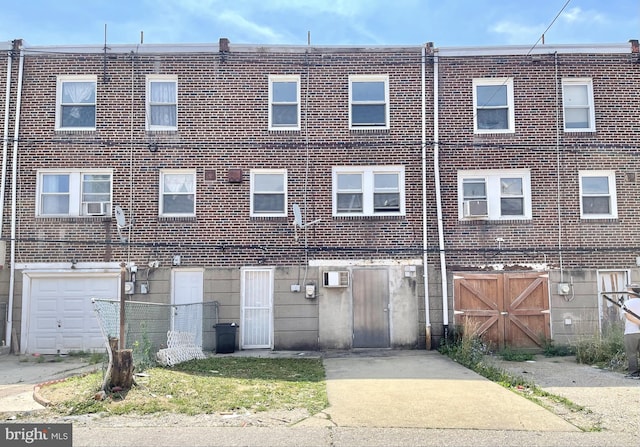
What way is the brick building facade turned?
toward the camera

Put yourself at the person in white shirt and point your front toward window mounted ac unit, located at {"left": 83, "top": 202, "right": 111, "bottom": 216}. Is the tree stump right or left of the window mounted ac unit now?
left

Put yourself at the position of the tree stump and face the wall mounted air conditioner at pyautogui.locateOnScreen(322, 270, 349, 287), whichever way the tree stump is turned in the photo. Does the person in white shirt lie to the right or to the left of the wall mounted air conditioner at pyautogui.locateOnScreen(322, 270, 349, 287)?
right

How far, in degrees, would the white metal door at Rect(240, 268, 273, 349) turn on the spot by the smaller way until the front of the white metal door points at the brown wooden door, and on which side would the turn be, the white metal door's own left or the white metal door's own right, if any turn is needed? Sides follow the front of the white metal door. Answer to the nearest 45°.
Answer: approximately 90° to the white metal door's own left

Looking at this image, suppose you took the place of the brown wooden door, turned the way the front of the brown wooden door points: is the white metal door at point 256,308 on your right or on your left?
on your right

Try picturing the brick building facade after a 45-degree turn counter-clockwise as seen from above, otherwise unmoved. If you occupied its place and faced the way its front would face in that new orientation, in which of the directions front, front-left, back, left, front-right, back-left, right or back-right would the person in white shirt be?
front

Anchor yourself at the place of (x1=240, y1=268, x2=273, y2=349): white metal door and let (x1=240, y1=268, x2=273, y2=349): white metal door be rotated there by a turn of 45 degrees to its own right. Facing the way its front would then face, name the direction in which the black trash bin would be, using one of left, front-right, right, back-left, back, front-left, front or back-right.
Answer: front

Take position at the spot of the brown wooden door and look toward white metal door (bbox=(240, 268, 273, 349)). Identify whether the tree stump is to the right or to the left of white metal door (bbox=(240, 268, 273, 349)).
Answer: left

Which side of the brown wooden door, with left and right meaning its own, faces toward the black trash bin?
right

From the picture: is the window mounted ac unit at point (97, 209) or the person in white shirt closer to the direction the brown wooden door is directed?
the person in white shirt

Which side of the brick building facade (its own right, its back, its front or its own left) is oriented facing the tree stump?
front

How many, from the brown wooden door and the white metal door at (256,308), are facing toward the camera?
2

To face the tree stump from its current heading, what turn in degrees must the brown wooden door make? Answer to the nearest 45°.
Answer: approximately 45° to its right
